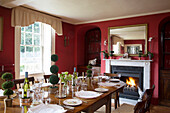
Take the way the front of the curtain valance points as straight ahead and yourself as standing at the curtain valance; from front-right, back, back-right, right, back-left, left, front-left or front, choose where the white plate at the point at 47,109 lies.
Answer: front-right

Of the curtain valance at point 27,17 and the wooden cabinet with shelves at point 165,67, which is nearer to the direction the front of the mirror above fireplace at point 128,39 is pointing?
the curtain valance

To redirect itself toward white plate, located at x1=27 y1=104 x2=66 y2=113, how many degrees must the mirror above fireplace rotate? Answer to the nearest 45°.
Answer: approximately 45° to its left

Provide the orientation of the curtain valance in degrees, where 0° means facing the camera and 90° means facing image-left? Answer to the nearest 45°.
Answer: approximately 315°

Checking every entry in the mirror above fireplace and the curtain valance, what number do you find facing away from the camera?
0

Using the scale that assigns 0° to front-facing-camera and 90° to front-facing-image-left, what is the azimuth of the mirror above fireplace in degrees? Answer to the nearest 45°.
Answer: approximately 45°

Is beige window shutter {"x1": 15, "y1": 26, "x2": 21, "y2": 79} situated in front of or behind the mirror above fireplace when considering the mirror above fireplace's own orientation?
in front

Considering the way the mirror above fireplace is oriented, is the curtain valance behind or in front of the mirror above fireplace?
in front

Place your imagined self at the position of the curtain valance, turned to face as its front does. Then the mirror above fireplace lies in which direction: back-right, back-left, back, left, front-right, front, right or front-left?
front-left
